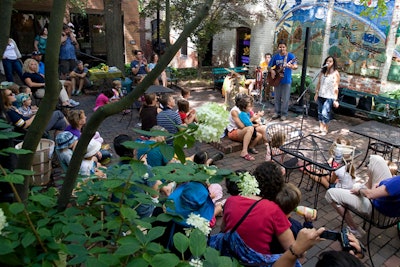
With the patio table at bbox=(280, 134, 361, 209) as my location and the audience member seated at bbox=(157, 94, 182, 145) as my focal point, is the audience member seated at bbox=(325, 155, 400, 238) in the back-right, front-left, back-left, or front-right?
back-left

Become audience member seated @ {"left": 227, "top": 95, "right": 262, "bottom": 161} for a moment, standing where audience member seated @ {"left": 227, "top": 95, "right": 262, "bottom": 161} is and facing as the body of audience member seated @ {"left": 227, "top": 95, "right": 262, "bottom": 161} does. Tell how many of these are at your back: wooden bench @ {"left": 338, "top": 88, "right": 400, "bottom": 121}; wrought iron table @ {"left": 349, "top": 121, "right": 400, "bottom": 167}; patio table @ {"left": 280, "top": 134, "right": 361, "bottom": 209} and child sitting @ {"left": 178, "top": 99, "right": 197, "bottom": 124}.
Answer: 1

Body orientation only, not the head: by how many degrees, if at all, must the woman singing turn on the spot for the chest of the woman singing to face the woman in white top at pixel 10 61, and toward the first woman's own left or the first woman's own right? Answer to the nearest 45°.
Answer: approximately 45° to the first woman's own right

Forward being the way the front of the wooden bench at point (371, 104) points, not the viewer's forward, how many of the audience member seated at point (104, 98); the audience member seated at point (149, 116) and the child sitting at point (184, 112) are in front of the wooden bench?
3

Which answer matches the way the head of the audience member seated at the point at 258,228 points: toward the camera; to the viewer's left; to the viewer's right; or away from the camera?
away from the camera

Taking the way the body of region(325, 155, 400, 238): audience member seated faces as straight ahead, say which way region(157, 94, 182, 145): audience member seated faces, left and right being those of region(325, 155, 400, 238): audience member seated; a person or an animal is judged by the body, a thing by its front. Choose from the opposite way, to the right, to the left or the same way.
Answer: to the right

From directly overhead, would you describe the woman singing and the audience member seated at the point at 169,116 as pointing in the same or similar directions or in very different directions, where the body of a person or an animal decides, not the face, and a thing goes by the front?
very different directions

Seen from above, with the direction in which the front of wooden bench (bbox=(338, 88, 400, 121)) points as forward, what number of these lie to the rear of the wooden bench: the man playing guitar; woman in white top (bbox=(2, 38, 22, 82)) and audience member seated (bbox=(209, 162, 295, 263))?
0

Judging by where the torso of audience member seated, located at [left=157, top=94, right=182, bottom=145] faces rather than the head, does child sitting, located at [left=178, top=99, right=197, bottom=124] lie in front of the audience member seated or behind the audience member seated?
in front

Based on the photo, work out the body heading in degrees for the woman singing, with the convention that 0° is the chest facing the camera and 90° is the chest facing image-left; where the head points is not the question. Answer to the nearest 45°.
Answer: approximately 45°

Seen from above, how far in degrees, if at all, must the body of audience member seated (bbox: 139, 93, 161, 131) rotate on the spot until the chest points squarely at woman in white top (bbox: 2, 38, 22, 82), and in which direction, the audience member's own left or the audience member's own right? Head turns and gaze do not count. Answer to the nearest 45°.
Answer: approximately 90° to the audience member's own left

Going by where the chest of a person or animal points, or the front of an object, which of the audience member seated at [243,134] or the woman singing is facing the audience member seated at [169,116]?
the woman singing

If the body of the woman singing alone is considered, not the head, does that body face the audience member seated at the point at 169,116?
yes

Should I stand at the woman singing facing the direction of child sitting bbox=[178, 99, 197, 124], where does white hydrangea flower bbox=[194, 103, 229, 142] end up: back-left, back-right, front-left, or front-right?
front-left

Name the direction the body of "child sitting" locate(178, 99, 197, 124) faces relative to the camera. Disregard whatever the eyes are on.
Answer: to the viewer's right

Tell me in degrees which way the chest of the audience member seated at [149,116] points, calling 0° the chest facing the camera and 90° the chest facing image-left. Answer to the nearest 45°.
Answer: approximately 225°

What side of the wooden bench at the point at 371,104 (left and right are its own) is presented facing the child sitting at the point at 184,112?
front
